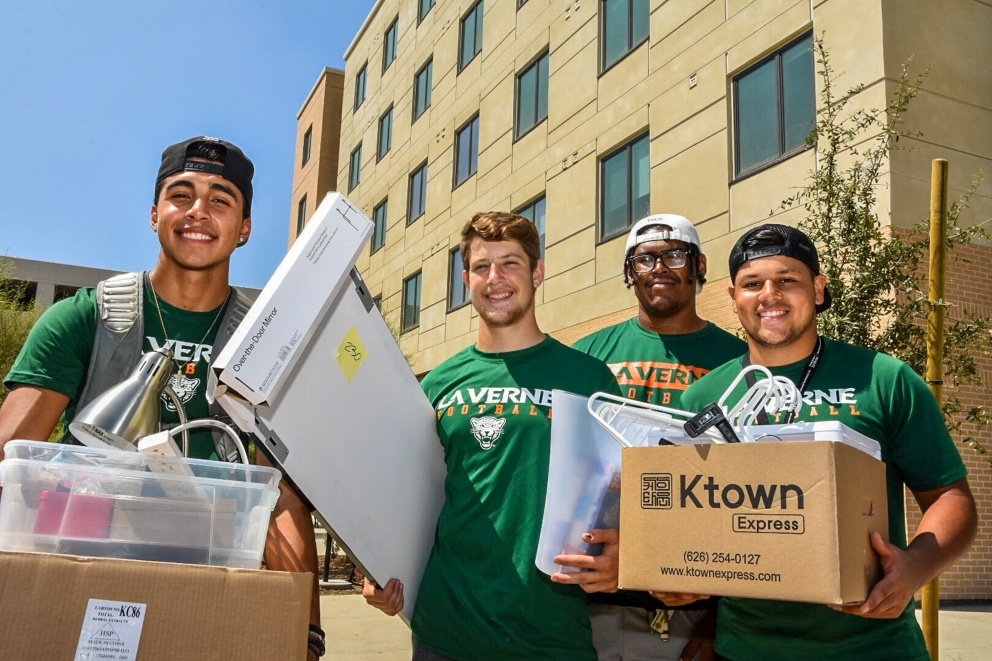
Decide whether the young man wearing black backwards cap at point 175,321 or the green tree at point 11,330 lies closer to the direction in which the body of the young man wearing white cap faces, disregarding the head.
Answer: the young man wearing black backwards cap

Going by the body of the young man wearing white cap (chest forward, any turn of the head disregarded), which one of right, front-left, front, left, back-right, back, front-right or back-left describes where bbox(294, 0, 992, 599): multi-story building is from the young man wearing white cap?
back

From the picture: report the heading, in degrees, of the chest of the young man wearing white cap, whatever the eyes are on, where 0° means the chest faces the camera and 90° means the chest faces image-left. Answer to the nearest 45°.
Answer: approximately 0°

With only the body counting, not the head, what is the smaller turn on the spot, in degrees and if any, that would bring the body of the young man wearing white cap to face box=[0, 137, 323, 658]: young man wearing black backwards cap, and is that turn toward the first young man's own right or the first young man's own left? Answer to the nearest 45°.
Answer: approximately 45° to the first young man's own right

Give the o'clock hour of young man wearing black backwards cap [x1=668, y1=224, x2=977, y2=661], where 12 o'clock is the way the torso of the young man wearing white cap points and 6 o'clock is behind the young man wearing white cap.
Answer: The young man wearing black backwards cap is roughly at 11 o'clock from the young man wearing white cap.

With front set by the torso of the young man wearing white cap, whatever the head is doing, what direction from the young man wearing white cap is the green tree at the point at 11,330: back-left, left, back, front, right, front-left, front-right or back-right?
back-right
